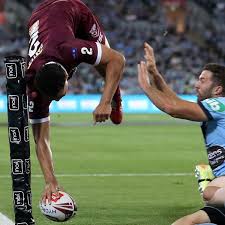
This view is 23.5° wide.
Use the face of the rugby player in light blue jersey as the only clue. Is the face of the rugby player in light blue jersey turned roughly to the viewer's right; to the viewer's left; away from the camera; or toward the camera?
to the viewer's left

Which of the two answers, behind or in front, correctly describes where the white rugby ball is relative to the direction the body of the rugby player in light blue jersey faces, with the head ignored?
in front

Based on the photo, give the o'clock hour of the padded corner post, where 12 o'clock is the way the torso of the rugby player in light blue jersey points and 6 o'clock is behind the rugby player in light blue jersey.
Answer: The padded corner post is roughly at 12 o'clock from the rugby player in light blue jersey.

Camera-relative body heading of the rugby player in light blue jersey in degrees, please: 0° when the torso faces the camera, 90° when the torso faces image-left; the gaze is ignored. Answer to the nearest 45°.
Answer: approximately 90°

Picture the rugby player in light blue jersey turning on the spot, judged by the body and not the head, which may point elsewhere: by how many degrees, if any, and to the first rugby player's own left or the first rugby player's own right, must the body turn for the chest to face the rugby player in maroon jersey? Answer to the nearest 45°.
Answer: approximately 45° to the first rugby player's own right
